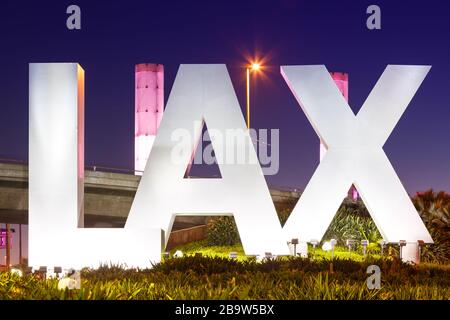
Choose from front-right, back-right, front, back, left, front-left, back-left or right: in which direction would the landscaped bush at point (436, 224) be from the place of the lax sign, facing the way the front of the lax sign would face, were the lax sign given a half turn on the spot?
front-right

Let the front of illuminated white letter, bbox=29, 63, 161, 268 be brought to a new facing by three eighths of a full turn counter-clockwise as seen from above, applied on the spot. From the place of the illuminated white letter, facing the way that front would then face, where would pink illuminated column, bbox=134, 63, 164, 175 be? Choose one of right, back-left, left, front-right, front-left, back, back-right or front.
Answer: front-left

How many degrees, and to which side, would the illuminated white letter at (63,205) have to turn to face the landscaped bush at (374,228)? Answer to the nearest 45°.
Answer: approximately 135° to its left

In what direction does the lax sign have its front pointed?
toward the camera

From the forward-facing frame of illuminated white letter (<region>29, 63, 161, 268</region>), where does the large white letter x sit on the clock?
The large white letter x is roughly at 9 o'clock from the illuminated white letter.

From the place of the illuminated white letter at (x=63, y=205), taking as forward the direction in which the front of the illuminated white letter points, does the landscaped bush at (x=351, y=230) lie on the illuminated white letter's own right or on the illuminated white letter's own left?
on the illuminated white letter's own left

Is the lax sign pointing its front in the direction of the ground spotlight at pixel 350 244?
no

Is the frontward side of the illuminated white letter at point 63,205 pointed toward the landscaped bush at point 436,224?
no

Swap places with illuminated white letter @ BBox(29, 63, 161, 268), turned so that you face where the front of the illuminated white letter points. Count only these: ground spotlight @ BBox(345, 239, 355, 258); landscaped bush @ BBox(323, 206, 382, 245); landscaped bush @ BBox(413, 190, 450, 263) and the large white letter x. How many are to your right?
0

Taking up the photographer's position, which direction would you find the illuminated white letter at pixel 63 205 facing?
facing the viewer

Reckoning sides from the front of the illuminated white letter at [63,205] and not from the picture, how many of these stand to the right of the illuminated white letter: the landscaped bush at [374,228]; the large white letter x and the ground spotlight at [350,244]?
0
